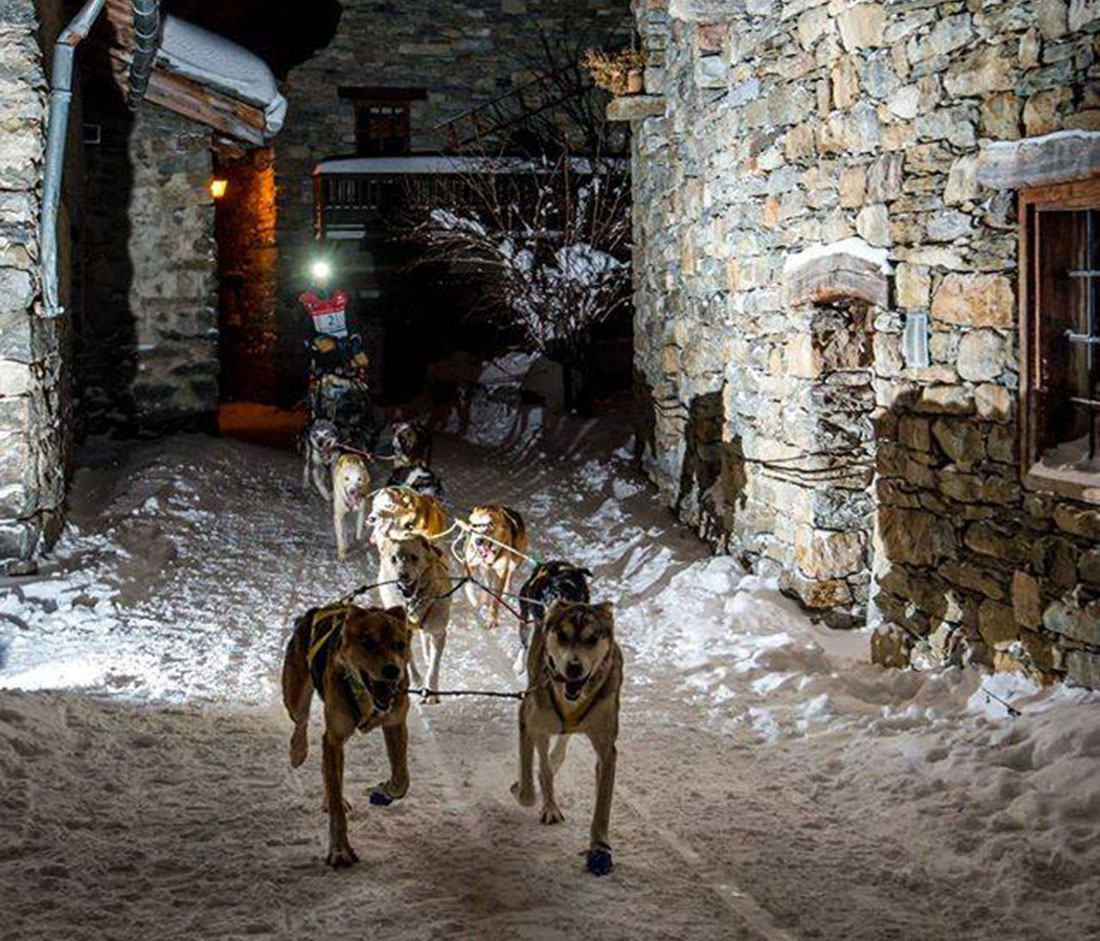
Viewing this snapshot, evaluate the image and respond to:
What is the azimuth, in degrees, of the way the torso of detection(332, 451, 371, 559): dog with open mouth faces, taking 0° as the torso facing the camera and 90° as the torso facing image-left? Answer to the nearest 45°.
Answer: approximately 0°

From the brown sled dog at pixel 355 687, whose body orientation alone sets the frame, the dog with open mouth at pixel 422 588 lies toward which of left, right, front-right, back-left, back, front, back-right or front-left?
back-left

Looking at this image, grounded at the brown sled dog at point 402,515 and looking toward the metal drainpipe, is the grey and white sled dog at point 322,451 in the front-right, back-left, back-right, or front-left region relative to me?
front-right

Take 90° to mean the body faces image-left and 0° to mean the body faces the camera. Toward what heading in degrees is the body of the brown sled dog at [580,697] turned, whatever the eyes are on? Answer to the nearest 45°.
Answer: approximately 0°

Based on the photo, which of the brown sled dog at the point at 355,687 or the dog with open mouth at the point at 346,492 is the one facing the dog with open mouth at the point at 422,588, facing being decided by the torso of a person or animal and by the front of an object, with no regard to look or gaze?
the dog with open mouth at the point at 346,492

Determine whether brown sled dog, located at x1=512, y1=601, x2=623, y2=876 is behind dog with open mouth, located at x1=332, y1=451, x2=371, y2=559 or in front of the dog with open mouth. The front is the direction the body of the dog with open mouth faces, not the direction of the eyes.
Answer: in front

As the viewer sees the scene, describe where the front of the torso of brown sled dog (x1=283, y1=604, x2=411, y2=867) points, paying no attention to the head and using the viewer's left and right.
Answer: facing the viewer and to the right of the viewer

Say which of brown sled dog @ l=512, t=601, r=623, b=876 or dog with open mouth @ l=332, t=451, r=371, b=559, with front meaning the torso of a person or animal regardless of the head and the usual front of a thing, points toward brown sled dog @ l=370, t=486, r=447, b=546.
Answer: the dog with open mouth

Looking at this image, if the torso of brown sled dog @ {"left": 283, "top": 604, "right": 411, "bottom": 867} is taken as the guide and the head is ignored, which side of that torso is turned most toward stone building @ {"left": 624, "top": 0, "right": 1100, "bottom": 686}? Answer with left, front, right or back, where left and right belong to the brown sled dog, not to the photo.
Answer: left

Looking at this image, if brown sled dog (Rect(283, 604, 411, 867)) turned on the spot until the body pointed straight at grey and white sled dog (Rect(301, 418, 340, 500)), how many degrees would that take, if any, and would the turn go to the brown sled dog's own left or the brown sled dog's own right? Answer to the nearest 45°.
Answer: approximately 135° to the brown sled dog's own left

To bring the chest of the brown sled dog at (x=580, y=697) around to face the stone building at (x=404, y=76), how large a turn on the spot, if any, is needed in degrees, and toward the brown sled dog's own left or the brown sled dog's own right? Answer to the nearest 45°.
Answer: approximately 180°

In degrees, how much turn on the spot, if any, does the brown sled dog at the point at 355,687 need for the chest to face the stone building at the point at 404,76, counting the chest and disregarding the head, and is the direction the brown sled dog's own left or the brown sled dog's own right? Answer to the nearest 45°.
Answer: approximately 135° to the brown sled dog's own left

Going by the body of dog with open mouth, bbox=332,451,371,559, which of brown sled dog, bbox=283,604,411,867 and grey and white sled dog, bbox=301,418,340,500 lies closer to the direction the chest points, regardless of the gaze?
the brown sled dog

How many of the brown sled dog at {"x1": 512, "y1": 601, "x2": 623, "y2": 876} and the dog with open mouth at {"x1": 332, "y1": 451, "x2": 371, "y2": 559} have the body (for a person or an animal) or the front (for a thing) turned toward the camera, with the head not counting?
2

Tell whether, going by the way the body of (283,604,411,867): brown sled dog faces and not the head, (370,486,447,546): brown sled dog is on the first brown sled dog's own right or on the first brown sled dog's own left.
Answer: on the first brown sled dog's own left
